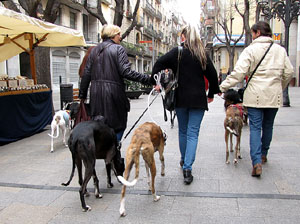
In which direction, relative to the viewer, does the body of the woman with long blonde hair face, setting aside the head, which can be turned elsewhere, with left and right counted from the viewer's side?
facing away from the viewer

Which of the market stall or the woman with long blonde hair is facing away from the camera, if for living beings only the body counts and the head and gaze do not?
the woman with long blonde hair

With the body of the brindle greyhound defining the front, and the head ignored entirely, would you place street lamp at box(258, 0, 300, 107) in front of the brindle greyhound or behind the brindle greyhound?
in front

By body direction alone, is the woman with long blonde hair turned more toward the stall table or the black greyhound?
the stall table

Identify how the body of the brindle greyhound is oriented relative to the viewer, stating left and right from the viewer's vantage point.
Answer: facing away from the viewer and to the right of the viewer

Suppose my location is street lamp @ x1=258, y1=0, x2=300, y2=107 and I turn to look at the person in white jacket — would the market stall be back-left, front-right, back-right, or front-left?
front-right

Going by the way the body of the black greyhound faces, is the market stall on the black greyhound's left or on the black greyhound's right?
on the black greyhound's left

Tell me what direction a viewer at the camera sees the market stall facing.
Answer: facing the viewer and to the right of the viewer

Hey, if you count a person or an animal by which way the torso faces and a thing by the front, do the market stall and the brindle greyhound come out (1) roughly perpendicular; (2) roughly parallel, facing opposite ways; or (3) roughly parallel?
roughly perpendicular

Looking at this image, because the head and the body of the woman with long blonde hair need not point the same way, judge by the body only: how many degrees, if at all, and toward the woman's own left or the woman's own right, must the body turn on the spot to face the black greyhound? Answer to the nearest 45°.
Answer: approximately 135° to the woman's own left

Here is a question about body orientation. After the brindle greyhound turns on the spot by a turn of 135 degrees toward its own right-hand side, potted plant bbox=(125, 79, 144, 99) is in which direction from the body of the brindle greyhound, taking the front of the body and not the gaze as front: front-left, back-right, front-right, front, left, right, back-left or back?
back

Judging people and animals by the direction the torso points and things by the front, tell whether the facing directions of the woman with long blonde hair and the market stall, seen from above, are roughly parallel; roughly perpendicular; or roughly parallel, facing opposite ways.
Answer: roughly perpendicular

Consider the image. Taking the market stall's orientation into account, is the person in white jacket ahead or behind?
ahead

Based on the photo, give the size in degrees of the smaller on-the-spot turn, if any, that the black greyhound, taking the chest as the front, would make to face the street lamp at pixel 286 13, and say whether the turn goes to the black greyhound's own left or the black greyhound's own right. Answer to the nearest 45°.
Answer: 0° — it already faces it

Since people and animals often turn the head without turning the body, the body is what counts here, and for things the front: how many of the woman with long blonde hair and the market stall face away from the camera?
1
